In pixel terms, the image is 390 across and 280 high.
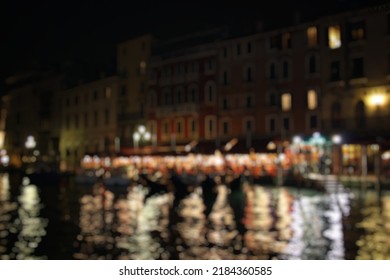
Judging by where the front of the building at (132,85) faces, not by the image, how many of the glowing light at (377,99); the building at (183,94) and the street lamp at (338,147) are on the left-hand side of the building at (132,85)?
3

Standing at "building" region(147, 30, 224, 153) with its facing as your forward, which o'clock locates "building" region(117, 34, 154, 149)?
"building" region(117, 34, 154, 149) is roughly at 3 o'clock from "building" region(147, 30, 224, 153).

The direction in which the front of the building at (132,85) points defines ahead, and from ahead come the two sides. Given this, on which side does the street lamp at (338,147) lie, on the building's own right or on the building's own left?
on the building's own left

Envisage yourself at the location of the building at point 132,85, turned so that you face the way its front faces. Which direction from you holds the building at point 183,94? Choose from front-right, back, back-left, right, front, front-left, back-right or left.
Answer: left

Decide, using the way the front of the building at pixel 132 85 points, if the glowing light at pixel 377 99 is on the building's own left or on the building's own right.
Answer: on the building's own left

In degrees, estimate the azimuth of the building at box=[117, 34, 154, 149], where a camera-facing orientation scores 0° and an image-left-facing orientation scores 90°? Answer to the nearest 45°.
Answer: approximately 45°

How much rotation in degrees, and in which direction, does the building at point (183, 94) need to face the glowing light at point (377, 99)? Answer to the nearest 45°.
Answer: approximately 90° to its left

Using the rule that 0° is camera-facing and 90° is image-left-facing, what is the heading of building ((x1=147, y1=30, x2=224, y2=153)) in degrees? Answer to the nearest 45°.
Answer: approximately 45°

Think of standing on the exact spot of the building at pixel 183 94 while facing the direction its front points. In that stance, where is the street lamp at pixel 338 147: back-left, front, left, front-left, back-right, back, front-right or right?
left

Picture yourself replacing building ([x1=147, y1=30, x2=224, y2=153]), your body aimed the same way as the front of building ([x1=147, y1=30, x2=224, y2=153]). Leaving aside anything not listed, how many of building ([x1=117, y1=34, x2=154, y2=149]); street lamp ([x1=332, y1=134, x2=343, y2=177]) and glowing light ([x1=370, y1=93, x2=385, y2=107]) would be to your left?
2
